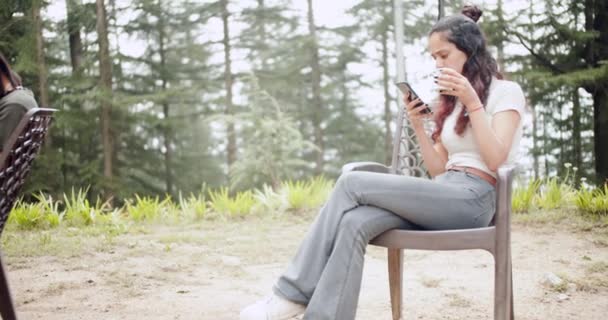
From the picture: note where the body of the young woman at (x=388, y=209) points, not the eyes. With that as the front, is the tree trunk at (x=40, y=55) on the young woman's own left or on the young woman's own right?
on the young woman's own right

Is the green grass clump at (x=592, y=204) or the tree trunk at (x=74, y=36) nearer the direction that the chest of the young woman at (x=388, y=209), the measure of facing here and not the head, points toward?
the tree trunk

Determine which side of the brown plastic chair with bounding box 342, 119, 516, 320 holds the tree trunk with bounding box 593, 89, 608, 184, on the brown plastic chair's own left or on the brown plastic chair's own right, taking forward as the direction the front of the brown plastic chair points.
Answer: on the brown plastic chair's own right

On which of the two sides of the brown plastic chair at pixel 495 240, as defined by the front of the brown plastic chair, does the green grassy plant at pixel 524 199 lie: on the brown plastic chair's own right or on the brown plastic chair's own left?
on the brown plastic chair's own right

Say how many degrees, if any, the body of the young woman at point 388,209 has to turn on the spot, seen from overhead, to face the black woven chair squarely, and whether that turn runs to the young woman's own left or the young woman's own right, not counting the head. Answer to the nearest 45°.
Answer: approximately 45° to the young woman's own left

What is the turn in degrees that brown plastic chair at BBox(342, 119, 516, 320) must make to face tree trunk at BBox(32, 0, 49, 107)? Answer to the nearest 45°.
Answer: approximately 45° to its right

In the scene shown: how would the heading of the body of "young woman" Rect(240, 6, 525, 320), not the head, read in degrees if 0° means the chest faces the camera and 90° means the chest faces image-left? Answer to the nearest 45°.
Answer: approximately 90°

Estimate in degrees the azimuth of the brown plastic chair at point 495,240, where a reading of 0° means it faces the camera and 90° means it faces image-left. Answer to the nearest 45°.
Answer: approximately 90°

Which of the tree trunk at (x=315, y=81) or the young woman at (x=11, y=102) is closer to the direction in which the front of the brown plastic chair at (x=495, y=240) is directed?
the young woman
